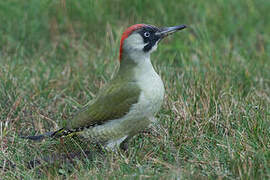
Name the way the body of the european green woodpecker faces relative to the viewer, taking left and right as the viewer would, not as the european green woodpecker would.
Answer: facing to the right of the viewer
